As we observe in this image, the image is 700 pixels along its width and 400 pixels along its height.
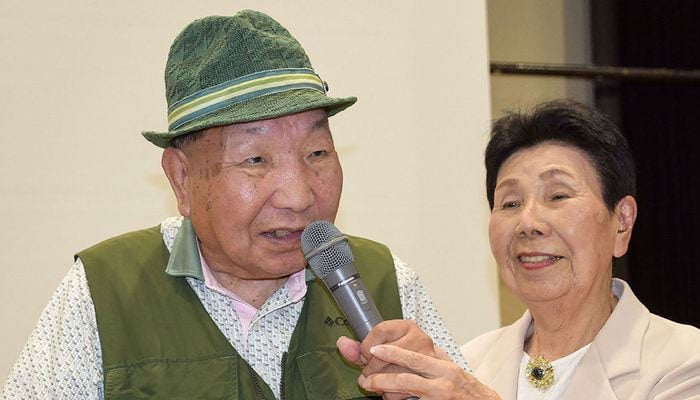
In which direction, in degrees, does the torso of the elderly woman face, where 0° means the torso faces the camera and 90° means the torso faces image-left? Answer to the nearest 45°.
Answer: approximately 45°

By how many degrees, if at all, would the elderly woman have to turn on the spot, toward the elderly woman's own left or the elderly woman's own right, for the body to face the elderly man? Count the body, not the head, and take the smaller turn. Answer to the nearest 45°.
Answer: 0° — they already face them

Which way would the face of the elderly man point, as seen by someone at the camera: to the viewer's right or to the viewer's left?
to the viewer's right
